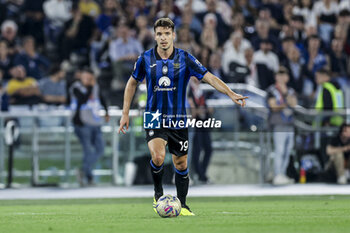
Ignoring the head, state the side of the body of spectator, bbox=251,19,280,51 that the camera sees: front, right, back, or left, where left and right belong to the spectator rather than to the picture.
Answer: front

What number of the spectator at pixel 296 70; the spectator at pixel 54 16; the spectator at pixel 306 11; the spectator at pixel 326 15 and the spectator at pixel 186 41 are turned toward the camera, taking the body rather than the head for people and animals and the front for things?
5

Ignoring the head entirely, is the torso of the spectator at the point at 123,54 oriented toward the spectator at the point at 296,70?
no

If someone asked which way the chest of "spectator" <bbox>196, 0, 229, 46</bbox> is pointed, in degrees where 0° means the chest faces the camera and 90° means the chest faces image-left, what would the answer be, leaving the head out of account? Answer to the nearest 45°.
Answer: approximately 0°

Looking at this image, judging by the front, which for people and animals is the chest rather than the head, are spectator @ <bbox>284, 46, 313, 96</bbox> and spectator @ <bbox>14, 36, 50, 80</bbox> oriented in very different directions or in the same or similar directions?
same or similar directions

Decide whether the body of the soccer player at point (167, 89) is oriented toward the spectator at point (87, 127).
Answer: no

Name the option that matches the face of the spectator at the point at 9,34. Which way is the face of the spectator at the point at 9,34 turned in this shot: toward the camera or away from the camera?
toward the camera

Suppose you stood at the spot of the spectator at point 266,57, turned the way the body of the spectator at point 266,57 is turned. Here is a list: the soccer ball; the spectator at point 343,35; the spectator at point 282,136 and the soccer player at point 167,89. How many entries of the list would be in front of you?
3

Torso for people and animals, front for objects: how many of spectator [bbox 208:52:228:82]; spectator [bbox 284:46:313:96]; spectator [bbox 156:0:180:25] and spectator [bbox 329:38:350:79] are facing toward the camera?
4

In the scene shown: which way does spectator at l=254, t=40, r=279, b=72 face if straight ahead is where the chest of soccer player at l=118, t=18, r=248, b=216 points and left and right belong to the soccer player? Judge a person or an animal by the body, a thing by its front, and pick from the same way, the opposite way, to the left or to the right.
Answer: the same way

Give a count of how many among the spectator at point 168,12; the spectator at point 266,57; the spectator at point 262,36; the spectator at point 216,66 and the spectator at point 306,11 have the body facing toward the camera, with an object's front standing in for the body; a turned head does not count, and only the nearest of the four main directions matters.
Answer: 5

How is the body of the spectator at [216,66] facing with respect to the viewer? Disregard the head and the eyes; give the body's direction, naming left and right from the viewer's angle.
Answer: facing the viewer

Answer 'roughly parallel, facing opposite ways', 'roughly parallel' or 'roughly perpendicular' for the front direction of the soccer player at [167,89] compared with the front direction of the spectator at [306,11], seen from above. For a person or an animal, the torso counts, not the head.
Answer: roughly parallel

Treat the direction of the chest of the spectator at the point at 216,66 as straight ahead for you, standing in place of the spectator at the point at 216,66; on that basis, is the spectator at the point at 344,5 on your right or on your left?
on your left

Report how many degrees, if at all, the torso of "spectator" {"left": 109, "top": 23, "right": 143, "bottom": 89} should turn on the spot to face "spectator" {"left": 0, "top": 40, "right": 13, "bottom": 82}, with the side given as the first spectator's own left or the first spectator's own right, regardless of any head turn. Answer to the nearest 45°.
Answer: approximately 90° to the first spectator's own right

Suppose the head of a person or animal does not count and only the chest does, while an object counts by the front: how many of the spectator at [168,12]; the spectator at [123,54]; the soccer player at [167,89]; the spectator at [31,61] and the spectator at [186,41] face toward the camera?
5

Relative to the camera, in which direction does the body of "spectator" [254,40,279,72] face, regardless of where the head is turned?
toward the camera

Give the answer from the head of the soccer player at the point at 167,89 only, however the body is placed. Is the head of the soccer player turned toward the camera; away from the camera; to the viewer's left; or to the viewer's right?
toward the camera

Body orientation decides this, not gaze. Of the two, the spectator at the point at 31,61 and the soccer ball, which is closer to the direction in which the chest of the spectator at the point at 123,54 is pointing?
the soccer ball
